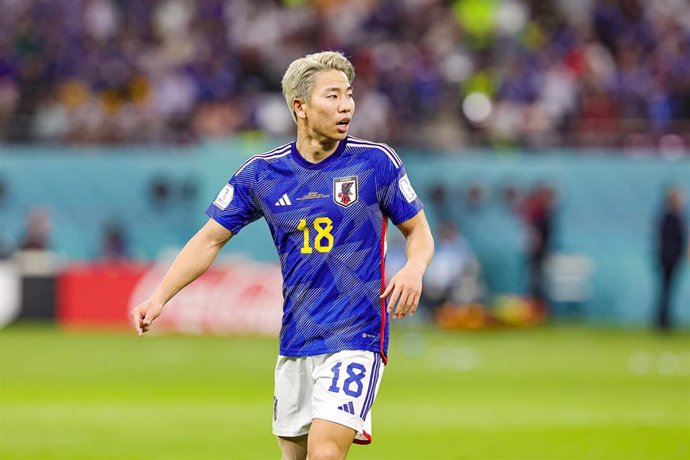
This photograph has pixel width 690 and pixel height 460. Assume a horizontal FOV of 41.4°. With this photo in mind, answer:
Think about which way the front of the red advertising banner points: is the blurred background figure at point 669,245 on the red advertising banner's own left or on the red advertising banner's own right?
on the red advertising banner's own left

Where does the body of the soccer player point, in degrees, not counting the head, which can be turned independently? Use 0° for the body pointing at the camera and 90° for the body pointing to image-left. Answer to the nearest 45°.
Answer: approximately 0°

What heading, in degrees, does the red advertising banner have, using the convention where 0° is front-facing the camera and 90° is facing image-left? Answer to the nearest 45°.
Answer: approximately 0°

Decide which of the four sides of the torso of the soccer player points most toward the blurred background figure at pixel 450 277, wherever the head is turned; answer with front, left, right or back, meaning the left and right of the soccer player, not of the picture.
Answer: back

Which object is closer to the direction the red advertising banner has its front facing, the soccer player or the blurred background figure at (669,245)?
the soccer player

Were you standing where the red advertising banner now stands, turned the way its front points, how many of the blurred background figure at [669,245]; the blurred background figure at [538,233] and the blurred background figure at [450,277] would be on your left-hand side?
3

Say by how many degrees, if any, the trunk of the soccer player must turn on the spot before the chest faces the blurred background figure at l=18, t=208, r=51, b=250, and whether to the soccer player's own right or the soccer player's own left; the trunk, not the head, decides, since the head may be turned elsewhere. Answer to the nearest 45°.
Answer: approximately 180°

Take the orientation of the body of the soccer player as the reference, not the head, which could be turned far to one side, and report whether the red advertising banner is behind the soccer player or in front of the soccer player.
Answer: behind

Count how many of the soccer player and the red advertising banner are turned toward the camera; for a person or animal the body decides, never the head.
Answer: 2

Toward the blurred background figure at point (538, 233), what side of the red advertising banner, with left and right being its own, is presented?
left
